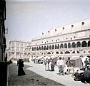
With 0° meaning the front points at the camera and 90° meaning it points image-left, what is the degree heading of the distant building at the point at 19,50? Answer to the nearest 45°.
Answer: approximately 0°

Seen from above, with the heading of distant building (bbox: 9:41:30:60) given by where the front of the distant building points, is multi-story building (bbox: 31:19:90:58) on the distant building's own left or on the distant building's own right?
on the distant building's own left

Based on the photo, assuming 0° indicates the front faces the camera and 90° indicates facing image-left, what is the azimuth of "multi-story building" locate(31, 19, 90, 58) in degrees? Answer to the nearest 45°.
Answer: approximately 45°

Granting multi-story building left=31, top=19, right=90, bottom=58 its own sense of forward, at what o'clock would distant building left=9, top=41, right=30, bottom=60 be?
The distant building is roughly at 3 o'clock from the multi-story building.

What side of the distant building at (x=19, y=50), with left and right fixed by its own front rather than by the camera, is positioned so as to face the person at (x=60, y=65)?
front
